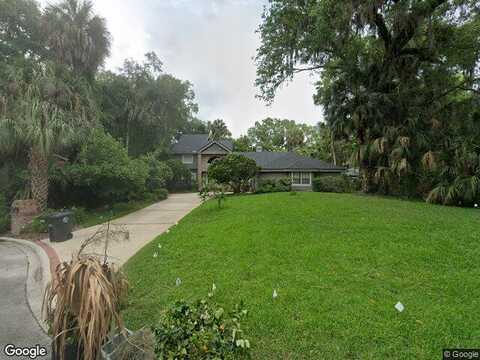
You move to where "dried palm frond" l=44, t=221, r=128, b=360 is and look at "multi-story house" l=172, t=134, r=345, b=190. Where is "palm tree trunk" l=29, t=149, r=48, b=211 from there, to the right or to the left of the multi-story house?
left

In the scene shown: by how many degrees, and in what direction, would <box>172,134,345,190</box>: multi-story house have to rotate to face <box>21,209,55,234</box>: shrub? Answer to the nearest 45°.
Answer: approximately 45° to its right

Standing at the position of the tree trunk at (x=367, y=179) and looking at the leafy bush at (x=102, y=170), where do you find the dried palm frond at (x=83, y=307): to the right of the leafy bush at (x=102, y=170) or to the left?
left

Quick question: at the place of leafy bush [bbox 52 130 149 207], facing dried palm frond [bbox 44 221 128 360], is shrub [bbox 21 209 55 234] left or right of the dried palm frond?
right

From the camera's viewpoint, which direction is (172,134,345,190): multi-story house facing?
toward the camera

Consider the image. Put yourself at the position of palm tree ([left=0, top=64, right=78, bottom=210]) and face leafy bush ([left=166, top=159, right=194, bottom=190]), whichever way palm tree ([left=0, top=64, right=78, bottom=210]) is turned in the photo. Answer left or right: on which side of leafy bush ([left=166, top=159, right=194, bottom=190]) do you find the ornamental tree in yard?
right

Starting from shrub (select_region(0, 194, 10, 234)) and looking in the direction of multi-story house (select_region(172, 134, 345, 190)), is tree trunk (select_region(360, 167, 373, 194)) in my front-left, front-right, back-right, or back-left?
front-right

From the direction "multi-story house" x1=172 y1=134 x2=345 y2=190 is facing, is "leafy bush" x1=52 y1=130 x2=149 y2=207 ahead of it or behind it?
ahead

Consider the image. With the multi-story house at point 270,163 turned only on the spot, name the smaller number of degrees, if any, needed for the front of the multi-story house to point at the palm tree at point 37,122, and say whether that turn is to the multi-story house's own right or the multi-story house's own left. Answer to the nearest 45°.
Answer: approximately 45° to the multi-story house's own right

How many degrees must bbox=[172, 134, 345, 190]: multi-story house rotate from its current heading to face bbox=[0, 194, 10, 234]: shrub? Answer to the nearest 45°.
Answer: approximately 45° to its right

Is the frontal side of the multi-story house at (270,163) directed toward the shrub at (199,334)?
yes

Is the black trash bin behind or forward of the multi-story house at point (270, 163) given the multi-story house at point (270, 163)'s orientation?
forward

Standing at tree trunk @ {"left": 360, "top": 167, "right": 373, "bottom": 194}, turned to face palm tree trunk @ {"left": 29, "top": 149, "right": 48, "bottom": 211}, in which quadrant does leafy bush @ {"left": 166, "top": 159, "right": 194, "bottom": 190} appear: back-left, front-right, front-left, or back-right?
front-right

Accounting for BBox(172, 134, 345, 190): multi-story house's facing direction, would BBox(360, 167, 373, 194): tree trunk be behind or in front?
in front

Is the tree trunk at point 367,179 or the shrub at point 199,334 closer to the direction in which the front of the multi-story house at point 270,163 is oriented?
the shrub
